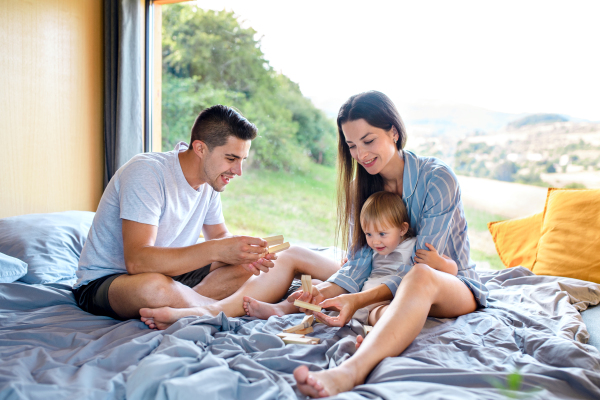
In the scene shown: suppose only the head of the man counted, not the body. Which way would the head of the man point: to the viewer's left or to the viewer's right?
to the viewer's right

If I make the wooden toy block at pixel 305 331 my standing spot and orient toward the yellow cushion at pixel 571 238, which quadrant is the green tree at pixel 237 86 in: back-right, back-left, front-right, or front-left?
front-left

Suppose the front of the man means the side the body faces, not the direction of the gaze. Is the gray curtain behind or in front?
behind

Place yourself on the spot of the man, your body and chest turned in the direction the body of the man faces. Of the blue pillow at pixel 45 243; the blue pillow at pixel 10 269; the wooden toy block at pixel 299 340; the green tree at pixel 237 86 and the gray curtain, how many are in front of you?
1

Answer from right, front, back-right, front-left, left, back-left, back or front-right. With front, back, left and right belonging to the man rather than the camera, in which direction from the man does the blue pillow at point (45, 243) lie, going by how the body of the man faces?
back

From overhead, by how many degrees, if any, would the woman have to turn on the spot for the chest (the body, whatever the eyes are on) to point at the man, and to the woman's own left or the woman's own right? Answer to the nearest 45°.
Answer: approximately 45° to the woman's own right

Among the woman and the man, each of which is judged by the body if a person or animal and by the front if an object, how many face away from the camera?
0

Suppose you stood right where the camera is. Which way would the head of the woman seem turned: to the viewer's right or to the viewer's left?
to the viewer's left

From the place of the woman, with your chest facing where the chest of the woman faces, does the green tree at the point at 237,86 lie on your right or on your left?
on your right

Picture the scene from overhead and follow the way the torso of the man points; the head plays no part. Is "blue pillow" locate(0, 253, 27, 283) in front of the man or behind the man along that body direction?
behind

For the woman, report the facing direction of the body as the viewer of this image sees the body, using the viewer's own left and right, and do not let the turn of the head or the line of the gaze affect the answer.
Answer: facing the viewer and to the left of the viewer
